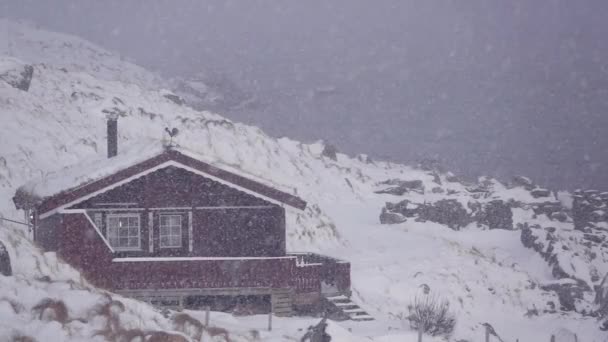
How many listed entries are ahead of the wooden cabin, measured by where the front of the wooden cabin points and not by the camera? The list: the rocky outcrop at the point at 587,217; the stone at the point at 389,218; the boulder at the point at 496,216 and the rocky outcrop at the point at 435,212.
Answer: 0

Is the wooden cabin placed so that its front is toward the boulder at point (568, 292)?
no

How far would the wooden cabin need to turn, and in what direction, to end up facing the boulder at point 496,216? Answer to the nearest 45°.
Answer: approximately 135° to its left

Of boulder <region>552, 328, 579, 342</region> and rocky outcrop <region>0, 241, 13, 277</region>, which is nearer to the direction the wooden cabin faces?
the boulder

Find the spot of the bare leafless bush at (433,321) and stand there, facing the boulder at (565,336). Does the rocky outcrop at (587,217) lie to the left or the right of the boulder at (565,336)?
left

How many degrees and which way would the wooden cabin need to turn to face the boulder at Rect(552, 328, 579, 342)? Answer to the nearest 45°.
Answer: approximately 90° to its left

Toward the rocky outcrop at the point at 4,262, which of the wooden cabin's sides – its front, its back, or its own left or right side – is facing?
right

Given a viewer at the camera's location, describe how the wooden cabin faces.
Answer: facing the viewer

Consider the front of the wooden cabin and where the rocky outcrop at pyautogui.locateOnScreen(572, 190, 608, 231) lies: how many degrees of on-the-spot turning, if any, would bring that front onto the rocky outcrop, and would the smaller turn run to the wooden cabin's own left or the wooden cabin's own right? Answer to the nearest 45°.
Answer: approximately 135° to the wooden cabin's own left

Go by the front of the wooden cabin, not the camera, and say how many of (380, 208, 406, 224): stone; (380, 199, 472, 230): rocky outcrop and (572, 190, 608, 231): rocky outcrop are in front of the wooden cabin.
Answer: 0

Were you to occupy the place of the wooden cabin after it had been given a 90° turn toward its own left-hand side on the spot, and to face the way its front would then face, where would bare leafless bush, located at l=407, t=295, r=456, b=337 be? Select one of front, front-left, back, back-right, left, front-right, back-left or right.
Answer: front

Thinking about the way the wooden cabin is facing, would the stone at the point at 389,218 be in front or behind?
behind

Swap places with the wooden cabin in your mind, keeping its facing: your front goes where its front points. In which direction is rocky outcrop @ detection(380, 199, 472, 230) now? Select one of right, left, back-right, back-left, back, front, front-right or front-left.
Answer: back-left
